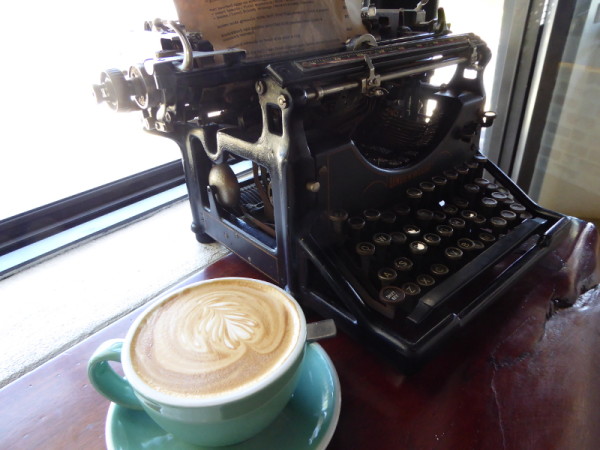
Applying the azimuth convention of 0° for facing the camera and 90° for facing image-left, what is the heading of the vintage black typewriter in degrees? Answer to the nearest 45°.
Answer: approximately 315°

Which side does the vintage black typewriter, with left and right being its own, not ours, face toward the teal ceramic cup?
right
